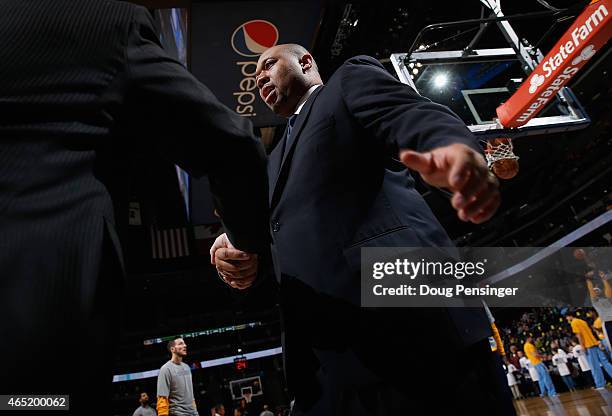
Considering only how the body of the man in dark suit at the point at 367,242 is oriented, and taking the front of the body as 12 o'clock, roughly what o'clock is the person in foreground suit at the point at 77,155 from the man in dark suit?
The person in foreground suit is roughly at 12 o'clock from the man in dark suit.

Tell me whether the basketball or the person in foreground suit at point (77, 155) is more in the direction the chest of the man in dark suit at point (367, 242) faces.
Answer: the person in foreground suit

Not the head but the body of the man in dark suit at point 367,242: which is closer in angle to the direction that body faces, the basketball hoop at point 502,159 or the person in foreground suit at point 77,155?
the person in foreground suit

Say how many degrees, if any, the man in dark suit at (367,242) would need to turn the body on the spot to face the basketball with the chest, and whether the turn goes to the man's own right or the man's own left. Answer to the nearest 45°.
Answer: approximately 180°

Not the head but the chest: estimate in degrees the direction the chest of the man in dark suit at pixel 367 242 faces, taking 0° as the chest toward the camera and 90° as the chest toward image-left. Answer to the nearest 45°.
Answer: approximately 45°

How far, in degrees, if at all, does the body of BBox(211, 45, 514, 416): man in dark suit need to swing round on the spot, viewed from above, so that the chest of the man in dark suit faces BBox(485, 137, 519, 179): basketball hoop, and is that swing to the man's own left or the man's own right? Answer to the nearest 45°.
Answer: approximately 180°
